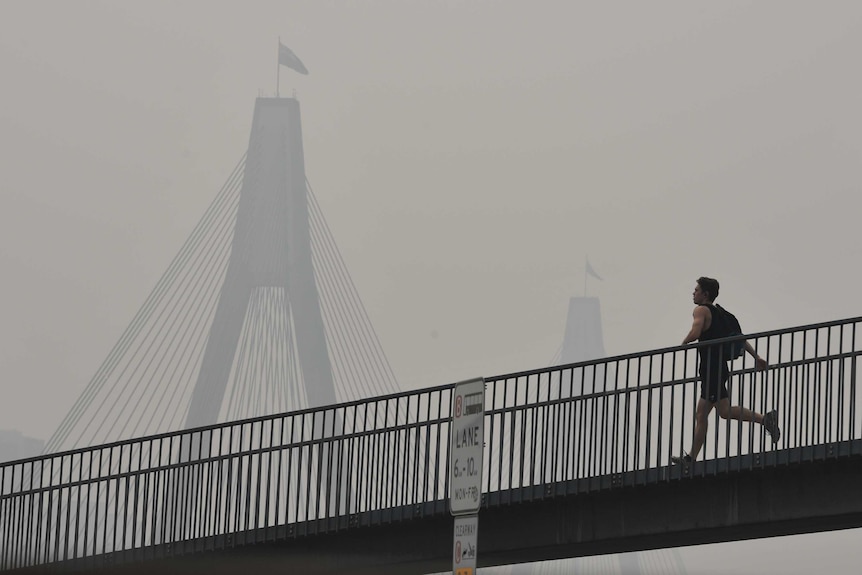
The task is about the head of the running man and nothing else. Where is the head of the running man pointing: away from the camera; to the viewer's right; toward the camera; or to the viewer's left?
to the viewer's left

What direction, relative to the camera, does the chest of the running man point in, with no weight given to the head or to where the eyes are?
to the viewer's left
